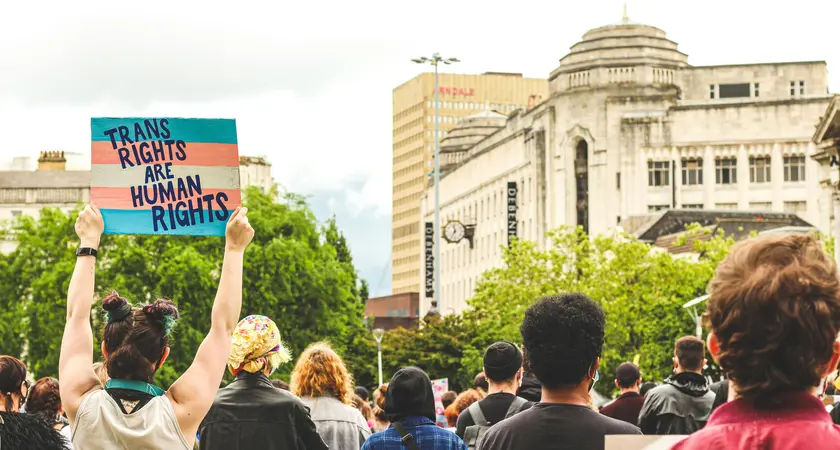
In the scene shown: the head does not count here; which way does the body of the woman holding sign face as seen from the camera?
away from the camera

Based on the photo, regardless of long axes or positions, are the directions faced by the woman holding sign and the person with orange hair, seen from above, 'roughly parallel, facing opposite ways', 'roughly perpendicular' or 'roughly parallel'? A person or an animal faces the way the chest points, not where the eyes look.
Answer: roughly parallel

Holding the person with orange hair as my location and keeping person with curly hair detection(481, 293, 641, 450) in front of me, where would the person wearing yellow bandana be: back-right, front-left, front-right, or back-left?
front-right

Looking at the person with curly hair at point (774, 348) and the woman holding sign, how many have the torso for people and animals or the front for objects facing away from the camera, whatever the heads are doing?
2

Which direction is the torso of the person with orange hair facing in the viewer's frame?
away from the camera

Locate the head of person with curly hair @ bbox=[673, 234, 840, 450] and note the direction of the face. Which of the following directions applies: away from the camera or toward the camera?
away from the camera

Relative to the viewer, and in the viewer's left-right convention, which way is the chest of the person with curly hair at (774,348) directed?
facing away from the viewer

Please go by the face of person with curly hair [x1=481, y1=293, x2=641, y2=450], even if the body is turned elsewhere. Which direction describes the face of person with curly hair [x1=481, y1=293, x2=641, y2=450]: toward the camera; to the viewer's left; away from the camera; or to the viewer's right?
away from the camera

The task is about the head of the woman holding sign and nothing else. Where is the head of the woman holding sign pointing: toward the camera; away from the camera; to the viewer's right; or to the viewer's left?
away from the camera

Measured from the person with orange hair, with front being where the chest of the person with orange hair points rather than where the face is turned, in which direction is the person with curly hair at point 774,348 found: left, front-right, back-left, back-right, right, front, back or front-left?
back

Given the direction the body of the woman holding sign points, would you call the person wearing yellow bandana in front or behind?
in front

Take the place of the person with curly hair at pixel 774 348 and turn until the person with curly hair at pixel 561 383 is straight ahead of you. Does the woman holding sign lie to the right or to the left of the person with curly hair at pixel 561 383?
left

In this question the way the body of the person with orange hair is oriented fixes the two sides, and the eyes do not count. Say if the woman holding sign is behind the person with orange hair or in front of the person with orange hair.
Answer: behind

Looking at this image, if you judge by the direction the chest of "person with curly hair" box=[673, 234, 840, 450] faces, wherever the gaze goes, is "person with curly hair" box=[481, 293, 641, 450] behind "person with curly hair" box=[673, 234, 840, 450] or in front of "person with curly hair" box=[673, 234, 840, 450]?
in front

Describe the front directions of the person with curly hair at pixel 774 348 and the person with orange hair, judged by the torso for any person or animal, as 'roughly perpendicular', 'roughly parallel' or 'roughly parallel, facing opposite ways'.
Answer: roughly parallel

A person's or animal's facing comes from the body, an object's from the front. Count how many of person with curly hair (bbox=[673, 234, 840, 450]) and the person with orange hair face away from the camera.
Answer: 2

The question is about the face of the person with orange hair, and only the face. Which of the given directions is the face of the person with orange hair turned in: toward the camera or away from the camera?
away from the camera
